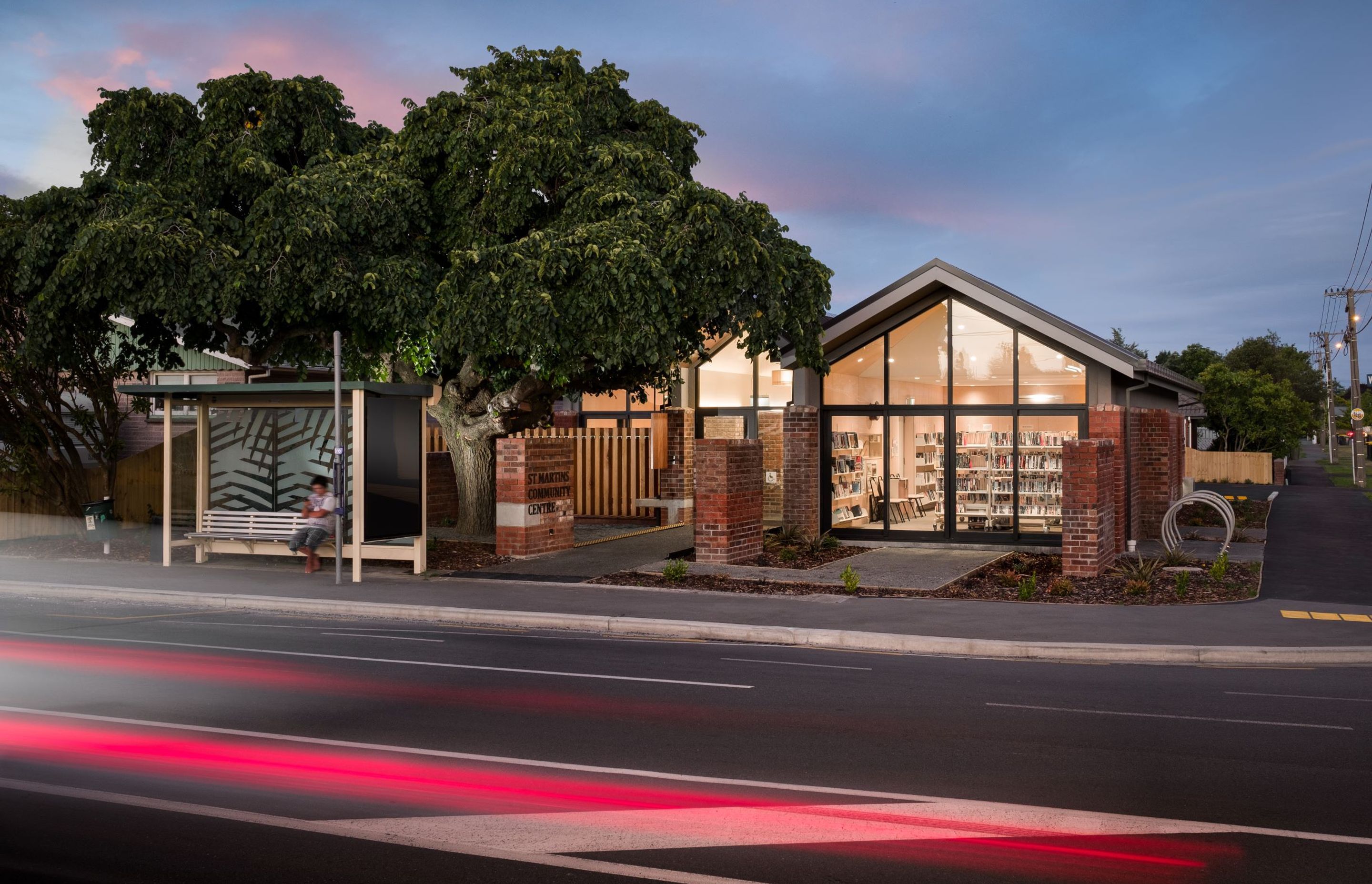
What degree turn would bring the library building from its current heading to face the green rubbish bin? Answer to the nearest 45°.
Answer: approximately 90° to its right

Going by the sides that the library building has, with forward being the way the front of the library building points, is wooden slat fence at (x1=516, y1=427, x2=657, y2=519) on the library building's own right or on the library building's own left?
on the library building's own right

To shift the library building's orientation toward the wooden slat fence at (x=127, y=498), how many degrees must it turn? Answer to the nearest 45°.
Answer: approximately 90° to its right

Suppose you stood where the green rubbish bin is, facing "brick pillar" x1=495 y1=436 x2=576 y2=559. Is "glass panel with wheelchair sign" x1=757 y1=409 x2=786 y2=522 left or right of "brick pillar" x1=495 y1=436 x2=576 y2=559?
left

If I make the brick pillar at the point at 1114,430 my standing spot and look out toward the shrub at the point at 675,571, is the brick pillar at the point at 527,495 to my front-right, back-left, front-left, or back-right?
front-right

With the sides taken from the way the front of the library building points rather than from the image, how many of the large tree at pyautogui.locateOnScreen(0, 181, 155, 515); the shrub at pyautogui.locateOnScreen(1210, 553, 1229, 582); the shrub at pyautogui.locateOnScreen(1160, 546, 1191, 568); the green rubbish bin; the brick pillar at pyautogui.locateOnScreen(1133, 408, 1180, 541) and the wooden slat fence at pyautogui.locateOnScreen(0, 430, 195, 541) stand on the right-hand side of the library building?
3

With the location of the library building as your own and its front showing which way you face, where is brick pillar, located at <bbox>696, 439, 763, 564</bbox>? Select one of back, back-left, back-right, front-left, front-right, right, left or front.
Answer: front-right

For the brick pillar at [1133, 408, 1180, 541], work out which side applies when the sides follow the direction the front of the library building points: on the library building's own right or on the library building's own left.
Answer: on the library building's own left

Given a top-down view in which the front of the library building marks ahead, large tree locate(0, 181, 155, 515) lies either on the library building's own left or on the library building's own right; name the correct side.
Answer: on the library building's own right

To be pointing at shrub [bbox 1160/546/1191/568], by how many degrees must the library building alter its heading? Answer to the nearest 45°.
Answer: approximately 45° to its left

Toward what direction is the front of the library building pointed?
toward the camera

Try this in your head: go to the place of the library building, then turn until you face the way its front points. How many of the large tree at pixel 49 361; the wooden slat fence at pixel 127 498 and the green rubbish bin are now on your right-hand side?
3

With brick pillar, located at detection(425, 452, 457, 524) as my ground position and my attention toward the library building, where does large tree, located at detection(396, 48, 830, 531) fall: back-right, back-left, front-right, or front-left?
front-right
